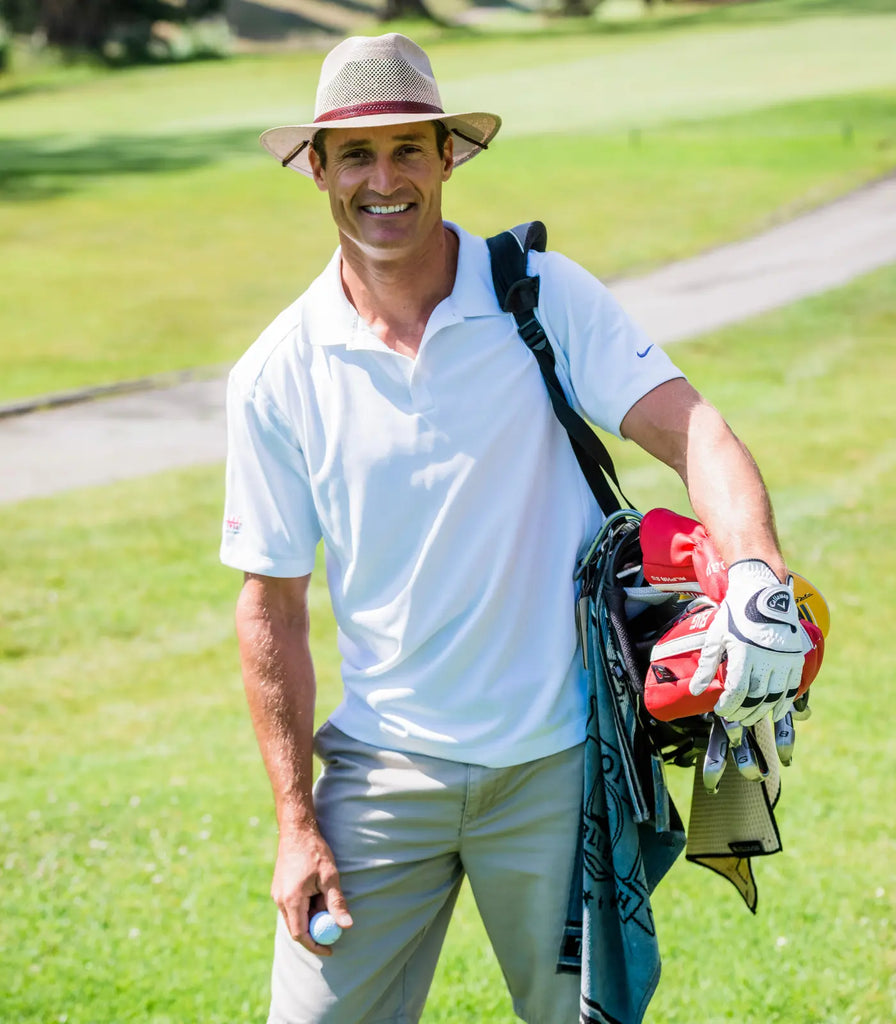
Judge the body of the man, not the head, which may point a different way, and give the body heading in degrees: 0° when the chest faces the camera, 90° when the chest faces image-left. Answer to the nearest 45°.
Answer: approximately 0°
